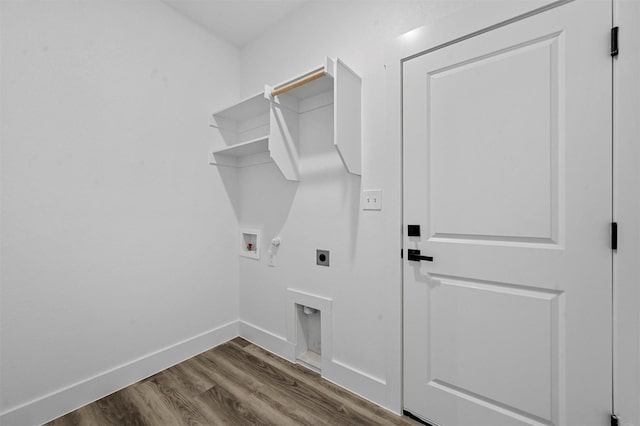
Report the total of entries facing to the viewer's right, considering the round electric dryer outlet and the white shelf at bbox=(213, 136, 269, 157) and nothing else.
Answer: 0

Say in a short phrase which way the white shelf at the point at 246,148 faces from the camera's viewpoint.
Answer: facing the viewer and to the left of the viewer

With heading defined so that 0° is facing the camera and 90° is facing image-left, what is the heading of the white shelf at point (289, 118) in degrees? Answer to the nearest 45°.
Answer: approximately 45°

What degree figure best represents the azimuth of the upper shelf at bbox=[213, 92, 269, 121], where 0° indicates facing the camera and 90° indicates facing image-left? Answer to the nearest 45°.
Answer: approximately 45°

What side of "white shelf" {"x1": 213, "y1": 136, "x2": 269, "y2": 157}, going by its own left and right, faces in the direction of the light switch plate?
left

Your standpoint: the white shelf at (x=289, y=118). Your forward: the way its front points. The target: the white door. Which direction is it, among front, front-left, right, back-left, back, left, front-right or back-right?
left

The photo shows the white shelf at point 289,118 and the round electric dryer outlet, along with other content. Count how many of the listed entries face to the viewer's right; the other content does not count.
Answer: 0

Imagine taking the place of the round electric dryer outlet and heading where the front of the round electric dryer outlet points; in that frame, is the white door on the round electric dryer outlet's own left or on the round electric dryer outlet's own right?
on the round electric dryer outlet's own left
